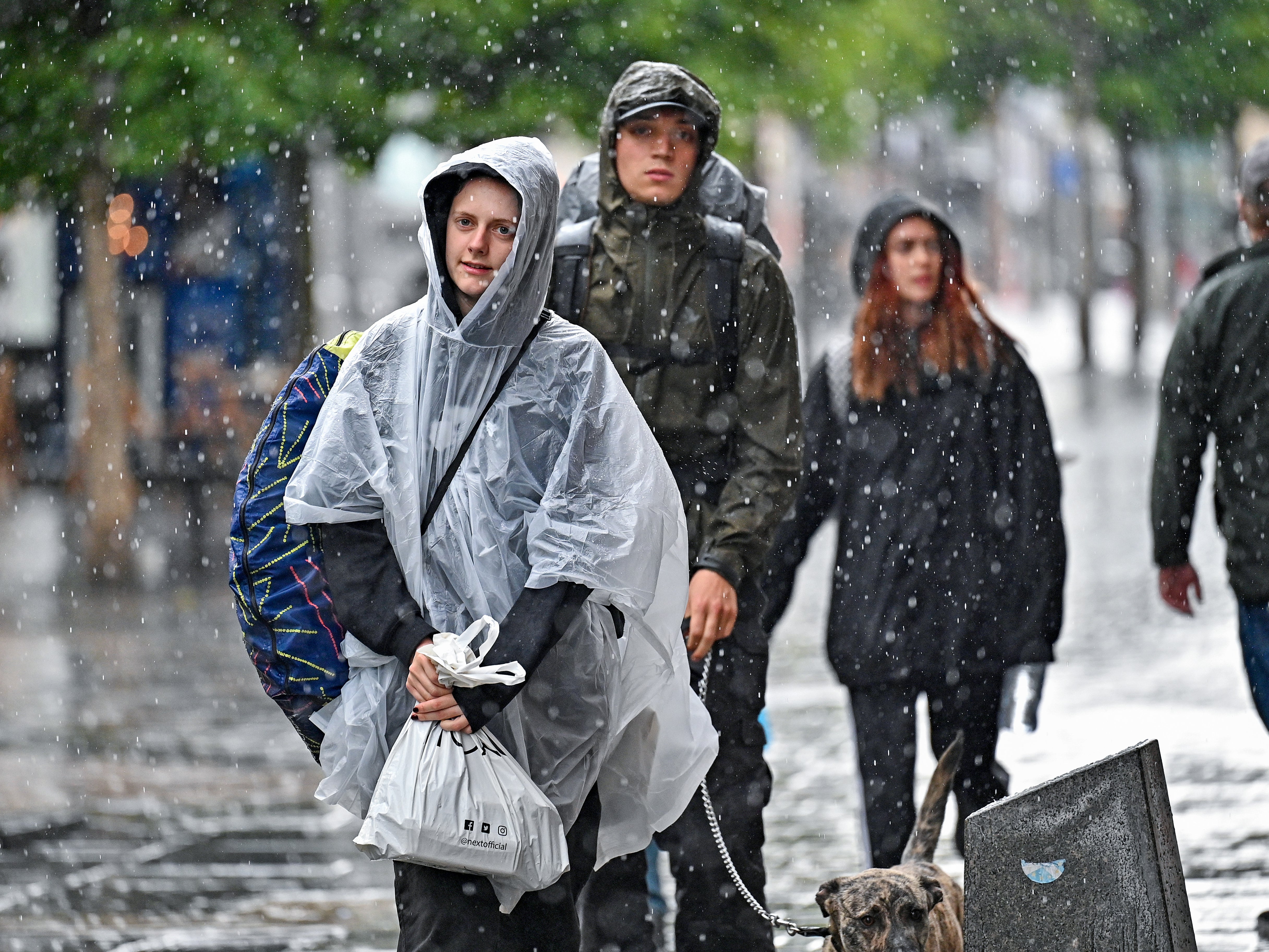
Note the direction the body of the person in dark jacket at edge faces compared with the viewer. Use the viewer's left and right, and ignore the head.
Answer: facing away from the viewer

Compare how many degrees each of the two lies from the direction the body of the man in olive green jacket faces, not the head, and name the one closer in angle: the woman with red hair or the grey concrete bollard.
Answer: the grey concrete bollard

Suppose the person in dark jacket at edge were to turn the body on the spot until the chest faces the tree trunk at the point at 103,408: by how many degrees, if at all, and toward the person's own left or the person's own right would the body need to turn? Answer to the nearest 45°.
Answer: approximately 45° to the person's own left

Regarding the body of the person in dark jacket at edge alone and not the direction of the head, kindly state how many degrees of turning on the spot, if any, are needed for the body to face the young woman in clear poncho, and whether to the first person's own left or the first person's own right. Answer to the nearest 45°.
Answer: approximately 135° to the first person's own left

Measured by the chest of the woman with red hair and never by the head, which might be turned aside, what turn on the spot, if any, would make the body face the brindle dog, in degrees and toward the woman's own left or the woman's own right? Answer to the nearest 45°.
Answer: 0° — they already face it

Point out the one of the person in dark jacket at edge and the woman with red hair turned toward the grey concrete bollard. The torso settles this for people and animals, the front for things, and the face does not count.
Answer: the woman with red hair

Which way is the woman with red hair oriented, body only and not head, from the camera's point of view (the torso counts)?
toward the camera

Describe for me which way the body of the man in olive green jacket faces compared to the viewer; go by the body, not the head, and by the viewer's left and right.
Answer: facing the viewer

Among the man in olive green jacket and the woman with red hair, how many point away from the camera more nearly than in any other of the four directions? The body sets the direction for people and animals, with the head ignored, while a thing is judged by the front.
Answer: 0

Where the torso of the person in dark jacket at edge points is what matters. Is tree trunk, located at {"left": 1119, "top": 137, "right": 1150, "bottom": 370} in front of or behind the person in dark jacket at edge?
in front

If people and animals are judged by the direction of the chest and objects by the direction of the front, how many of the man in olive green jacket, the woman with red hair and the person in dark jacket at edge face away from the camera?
1

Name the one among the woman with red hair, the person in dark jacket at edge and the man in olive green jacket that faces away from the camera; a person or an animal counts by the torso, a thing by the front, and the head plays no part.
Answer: the person in dark jacket at edge

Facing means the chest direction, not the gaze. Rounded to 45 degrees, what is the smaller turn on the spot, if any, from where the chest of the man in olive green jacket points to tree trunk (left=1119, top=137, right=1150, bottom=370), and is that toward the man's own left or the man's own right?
approximately 180°
